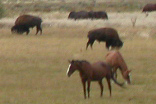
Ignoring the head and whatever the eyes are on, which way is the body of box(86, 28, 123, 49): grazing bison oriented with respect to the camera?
to the viewer's right

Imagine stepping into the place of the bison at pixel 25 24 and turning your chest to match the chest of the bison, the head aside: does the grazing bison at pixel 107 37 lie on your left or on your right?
on your left

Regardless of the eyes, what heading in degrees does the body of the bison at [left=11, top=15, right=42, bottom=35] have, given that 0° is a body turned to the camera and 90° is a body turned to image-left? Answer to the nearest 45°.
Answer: approximately 90°

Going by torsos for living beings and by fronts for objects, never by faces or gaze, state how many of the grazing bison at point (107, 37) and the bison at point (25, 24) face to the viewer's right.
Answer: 1

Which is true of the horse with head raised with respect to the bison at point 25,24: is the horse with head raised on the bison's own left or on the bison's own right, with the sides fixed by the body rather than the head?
on the bison's own left

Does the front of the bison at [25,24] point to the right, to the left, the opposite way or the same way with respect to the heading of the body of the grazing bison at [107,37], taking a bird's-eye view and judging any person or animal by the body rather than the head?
the opposite way
